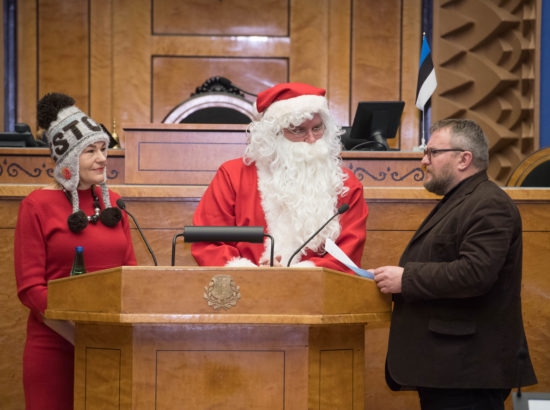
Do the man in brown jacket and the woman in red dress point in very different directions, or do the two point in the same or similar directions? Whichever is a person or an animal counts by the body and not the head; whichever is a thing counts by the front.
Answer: very different directions

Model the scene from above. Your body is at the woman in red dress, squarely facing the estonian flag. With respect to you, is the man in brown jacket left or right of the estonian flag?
right

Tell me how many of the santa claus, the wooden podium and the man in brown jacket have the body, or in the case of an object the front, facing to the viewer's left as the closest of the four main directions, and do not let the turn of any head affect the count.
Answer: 1

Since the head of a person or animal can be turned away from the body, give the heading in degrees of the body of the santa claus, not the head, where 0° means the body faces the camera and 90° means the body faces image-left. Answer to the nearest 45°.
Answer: approximately 315°

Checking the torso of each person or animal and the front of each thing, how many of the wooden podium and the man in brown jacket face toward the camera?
1

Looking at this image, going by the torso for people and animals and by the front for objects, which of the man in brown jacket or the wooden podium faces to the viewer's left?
the man in brown jacket

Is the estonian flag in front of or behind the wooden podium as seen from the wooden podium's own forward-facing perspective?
behind

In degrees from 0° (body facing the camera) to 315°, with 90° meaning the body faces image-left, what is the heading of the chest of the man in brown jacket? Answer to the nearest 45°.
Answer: approximately 90°

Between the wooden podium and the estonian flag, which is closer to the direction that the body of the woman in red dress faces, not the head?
the wooden podium

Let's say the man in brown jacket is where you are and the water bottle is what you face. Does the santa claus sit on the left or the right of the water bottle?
right

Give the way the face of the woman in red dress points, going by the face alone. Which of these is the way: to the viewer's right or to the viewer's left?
to the viewer's right

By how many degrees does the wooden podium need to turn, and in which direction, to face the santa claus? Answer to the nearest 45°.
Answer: approximately 180°

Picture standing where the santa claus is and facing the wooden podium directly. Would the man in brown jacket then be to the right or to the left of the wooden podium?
left

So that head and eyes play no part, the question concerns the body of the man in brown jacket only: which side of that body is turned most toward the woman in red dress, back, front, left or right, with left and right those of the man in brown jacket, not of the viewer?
front

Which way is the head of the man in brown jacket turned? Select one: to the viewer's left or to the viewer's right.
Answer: to the viewer's left

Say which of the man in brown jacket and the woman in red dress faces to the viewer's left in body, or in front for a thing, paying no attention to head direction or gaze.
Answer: the man in brown jacket

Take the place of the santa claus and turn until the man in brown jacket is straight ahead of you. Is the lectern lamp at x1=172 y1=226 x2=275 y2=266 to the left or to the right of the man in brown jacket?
right
